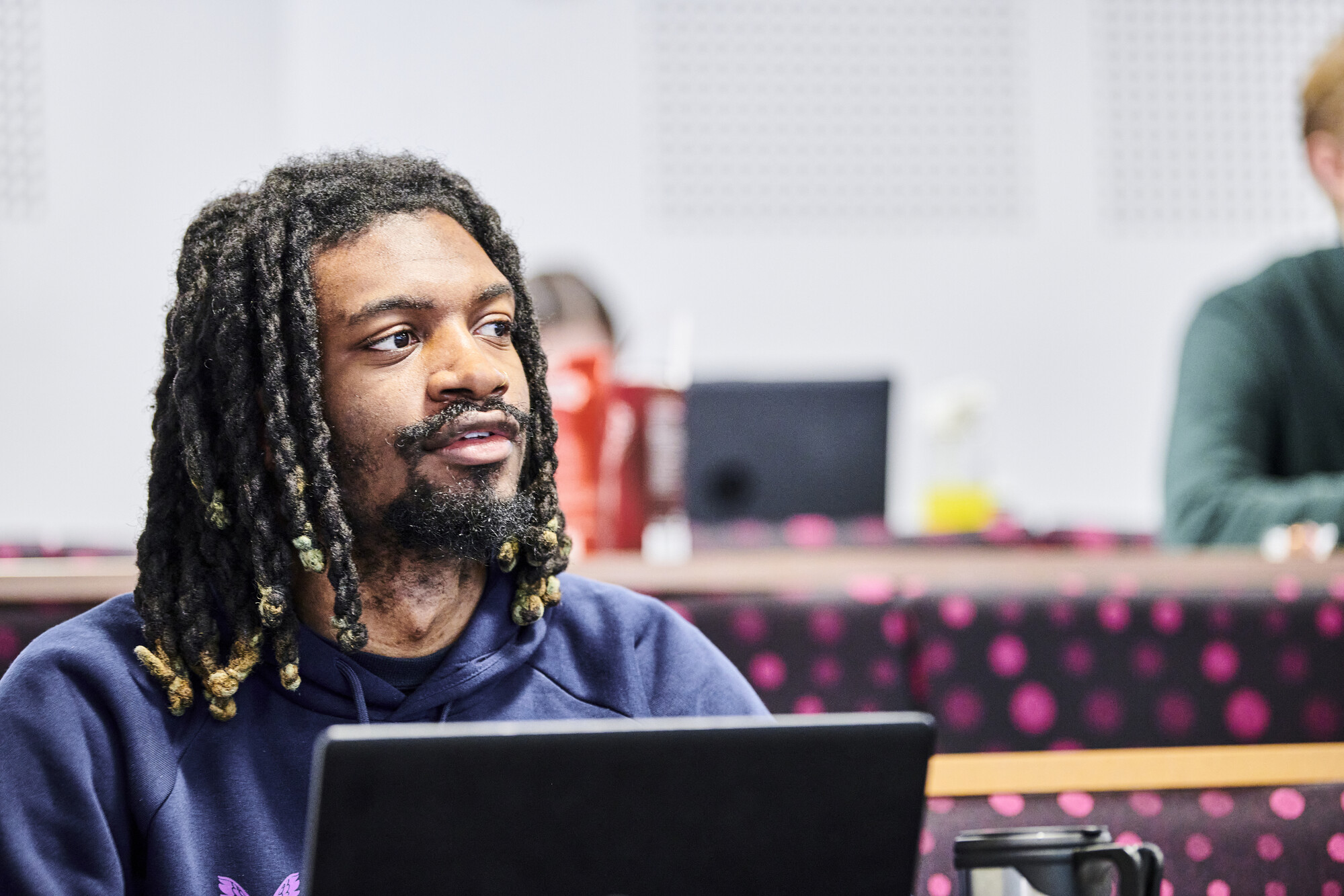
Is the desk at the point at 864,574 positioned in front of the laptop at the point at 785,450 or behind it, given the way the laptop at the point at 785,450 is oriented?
behind

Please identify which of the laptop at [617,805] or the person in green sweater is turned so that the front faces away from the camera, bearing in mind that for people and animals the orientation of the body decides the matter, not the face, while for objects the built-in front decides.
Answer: the laptop

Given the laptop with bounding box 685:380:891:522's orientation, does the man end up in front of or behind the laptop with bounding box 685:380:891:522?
behind

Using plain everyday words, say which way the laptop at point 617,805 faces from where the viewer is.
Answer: facing away from the viewer

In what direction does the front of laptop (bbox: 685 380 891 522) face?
away from the camera

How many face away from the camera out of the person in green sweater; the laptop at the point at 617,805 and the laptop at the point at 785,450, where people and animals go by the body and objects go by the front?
2

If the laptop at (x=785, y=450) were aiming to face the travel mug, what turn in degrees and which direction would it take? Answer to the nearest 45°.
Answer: approximately 180°

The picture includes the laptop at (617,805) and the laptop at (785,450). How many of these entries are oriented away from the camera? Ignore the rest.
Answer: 2

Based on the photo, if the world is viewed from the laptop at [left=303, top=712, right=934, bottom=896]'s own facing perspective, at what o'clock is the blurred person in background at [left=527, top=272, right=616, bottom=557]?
The blurred person in background is roughly at 12 o'clock from the laptop.

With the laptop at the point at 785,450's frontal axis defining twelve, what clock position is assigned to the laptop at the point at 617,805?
the laptop at the point at 617,805 is roughly at 6 o'clock from the laptop at the point at 785,450.
